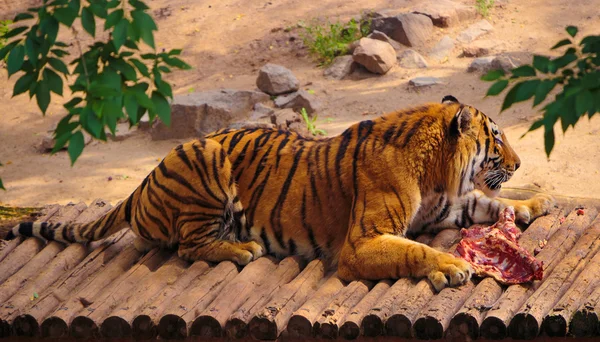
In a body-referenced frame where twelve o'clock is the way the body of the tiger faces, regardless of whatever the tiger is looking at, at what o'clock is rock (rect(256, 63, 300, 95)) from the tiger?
The rock is roughly at 9 o'clock from the tiger.

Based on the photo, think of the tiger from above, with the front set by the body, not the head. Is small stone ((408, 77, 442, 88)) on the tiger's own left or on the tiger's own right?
on the tiger's own left

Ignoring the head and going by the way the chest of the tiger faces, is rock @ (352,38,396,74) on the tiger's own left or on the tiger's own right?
on the tiger's own left

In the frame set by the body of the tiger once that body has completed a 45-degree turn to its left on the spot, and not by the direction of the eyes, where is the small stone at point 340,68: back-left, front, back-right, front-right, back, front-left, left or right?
front-left

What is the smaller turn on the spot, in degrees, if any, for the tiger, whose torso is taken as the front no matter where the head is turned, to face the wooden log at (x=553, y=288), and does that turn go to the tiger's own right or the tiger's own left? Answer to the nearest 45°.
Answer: approximately 45° to the tiger's own right

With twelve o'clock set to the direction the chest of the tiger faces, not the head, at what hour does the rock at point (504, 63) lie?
The rock is roughly at 10 o'clock from the tiger.

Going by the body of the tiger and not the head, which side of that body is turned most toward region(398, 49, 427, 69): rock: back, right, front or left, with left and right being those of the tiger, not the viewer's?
left

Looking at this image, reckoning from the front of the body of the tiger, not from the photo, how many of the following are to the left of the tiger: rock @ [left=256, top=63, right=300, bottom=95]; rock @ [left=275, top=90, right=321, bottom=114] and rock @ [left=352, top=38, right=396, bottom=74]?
3

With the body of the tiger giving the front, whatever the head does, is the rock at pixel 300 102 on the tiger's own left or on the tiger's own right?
on the tiger's own left

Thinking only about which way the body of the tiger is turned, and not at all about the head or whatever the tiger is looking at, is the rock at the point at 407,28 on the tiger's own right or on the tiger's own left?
on the tiger's own left

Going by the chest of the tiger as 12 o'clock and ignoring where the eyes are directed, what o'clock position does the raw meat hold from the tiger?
The raw meat is roughly at 1 o'clock from the tiger.

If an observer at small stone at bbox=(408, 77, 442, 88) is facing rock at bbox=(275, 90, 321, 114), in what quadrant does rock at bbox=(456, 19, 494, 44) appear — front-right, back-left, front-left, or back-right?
back-right

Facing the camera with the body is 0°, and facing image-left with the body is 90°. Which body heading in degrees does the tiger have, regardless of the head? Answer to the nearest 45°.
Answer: approximately 270°

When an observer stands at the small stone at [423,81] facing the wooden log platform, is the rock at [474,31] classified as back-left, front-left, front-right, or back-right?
back-left
